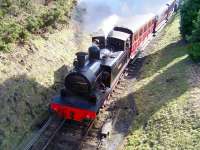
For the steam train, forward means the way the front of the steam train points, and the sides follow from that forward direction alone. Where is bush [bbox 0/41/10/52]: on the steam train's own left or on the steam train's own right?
on the steam train's own right

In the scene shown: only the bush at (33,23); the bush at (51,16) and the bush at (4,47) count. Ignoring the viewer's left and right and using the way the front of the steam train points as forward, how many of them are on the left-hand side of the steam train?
0

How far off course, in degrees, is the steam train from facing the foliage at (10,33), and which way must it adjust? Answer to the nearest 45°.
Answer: approximately 90° to its right

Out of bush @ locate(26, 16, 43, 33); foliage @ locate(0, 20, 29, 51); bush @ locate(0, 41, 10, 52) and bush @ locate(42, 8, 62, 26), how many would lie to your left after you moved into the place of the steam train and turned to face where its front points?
0

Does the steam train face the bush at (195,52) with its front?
no

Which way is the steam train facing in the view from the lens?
facing the viewer and to the left of the viewer

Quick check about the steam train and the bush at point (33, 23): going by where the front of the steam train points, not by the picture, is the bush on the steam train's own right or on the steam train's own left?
on the steam train's own right

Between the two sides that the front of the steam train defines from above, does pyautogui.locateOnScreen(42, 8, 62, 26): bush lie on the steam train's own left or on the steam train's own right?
on the steam train's own right

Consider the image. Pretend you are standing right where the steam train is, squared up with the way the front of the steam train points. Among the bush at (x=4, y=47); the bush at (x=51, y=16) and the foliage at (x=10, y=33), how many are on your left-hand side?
0

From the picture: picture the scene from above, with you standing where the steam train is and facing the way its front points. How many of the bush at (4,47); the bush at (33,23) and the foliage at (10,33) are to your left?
0
